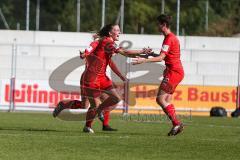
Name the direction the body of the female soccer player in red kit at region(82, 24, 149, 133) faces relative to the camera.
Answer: to the viewer's right

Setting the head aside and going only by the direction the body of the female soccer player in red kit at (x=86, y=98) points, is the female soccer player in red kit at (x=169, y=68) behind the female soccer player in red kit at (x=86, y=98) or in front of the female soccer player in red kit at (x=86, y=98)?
in front

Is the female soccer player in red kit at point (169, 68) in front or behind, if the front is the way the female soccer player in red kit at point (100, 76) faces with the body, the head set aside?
in front

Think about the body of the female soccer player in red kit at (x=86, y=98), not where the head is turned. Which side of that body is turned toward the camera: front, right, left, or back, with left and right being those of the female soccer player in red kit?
right
